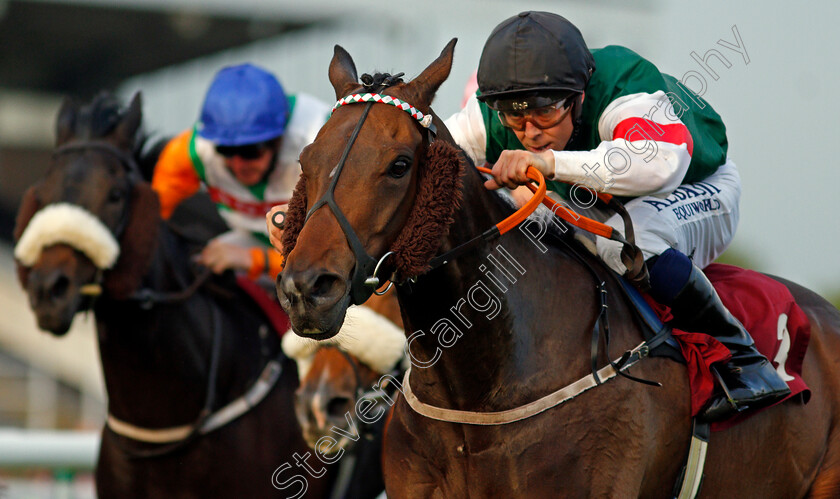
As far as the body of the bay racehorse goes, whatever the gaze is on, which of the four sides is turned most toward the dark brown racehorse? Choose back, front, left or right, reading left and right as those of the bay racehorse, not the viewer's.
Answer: right

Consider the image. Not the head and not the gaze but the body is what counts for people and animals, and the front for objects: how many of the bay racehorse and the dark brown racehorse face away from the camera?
0

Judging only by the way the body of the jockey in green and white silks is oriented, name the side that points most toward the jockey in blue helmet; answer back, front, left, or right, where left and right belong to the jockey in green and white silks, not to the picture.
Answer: right

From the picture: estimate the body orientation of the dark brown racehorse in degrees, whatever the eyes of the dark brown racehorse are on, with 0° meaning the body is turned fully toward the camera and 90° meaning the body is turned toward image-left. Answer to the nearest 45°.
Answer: approximately 45°

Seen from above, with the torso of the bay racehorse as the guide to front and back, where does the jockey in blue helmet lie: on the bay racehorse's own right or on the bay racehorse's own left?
on the bay racehorse's own right

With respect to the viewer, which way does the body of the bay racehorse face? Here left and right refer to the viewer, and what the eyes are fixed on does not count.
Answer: facing the viewer and to the left of the viewer

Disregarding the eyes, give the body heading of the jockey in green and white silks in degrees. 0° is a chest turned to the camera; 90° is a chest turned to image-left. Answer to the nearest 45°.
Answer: approximately 45°

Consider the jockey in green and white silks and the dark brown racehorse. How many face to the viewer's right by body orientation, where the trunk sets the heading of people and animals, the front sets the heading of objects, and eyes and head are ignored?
0

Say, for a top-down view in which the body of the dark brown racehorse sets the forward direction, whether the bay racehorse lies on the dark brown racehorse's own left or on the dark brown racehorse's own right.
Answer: on the dark brown racehorse's own left

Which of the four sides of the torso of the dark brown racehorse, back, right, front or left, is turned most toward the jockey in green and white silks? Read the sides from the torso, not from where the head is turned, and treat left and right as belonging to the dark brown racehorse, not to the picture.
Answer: left
